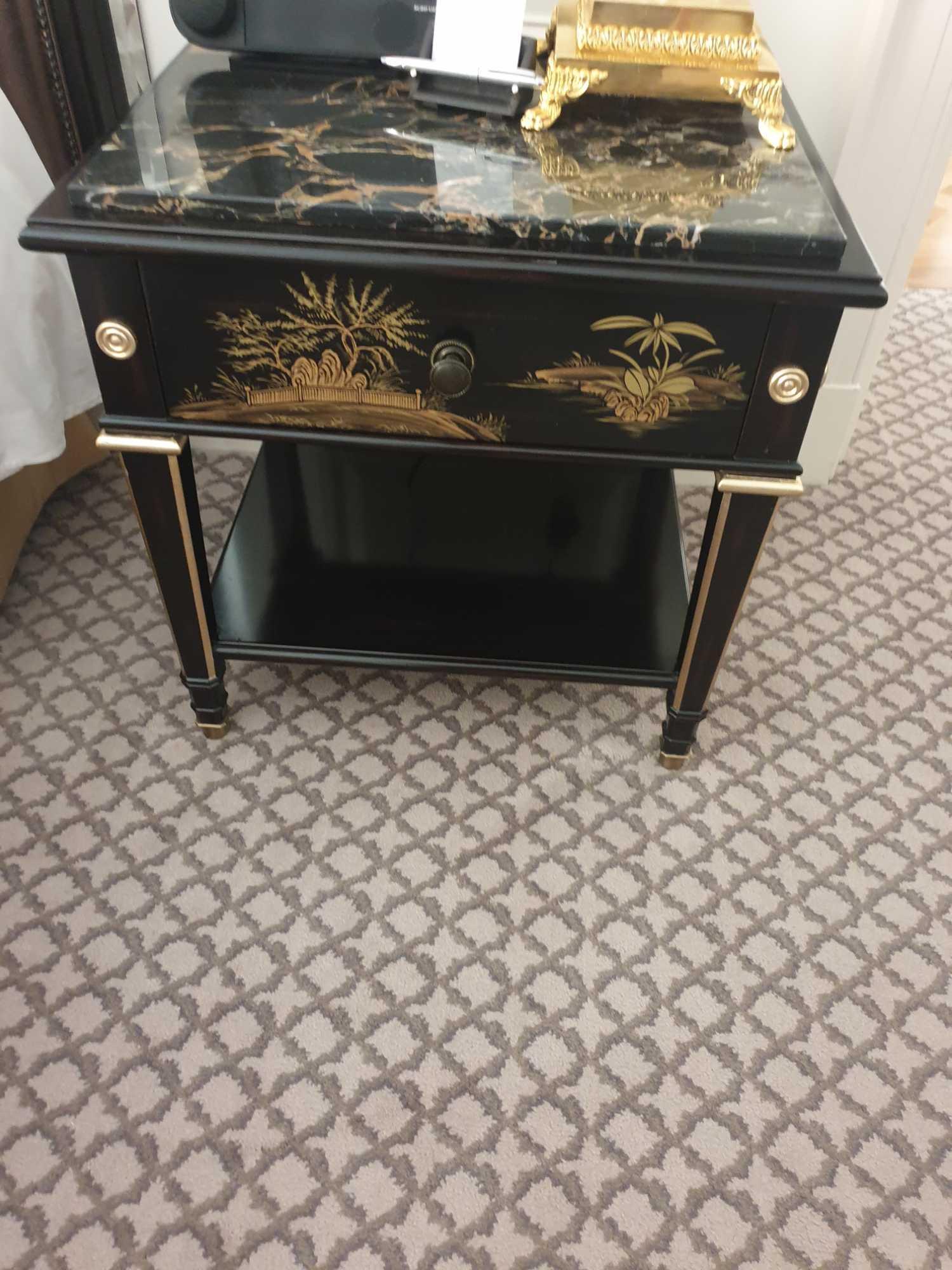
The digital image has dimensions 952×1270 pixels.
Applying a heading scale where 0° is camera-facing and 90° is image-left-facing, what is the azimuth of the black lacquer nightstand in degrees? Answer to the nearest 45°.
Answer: approximately 0°
